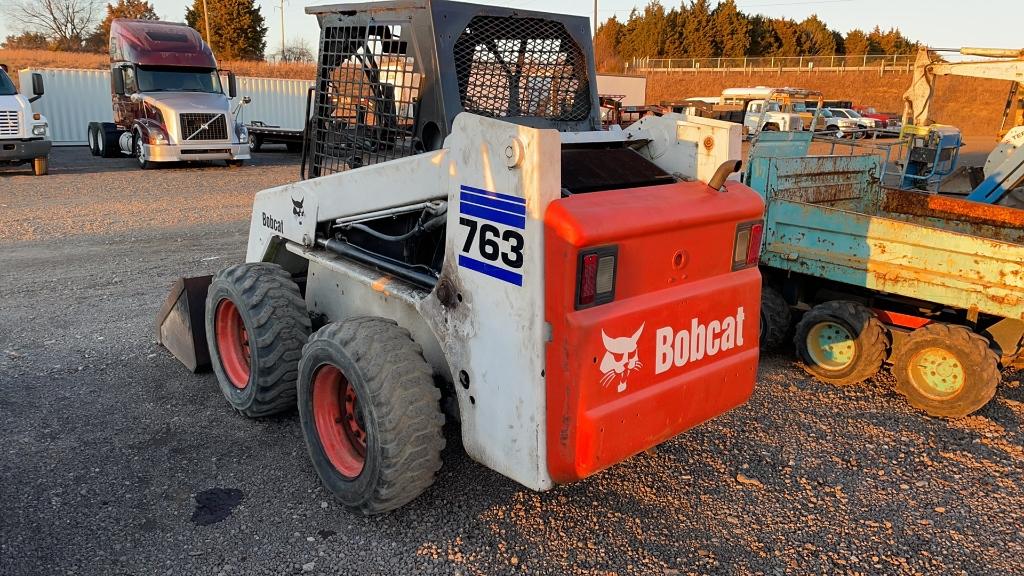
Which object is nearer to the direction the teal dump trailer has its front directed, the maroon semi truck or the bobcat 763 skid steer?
the maroon semi truck

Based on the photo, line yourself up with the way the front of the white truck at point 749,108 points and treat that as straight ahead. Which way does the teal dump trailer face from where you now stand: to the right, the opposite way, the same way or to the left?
the opposite way

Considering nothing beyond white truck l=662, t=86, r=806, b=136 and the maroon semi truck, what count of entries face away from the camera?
0

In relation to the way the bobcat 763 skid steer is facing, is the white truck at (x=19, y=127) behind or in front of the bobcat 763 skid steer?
in front

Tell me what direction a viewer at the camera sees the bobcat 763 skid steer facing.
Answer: facing away from the viewer and to the left of the viewer
